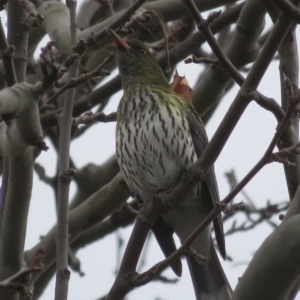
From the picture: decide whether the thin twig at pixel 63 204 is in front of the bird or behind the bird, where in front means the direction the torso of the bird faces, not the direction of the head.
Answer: in front

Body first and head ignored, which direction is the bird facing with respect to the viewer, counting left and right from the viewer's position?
facing the viewer and to the left of the viewer
